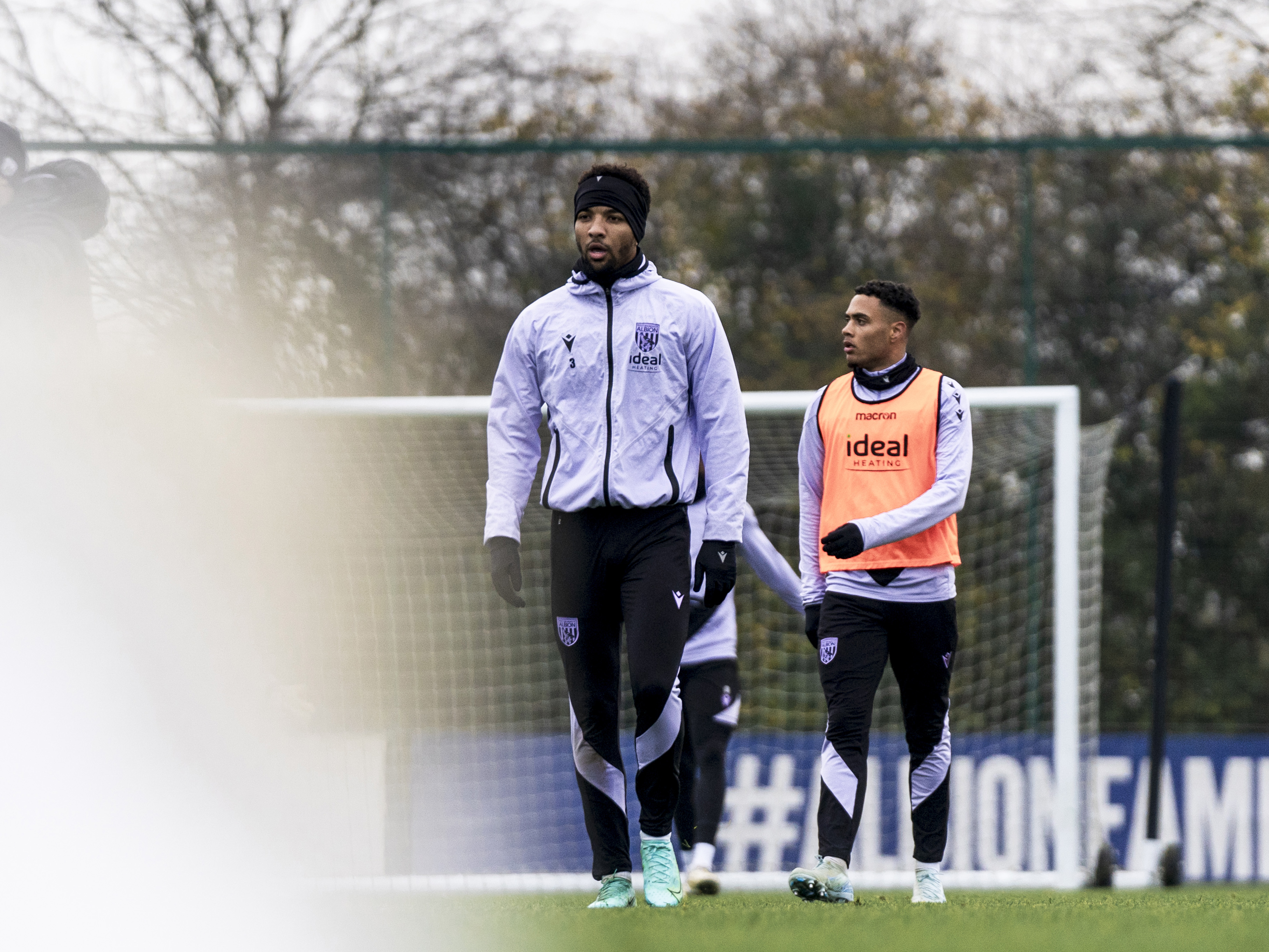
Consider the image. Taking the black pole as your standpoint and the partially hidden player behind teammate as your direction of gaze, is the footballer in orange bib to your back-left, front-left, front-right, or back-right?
front-left

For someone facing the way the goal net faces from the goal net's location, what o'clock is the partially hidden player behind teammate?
The partially hidden player behind teammate is roughly at 11 o'clock from the goal net.

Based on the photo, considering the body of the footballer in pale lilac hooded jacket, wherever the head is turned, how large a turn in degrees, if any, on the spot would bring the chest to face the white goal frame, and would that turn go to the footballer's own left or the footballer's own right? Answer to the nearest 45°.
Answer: approximately 135° to the footballer's own left

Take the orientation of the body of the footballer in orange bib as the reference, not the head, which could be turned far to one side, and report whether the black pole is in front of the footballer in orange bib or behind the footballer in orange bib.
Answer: behind

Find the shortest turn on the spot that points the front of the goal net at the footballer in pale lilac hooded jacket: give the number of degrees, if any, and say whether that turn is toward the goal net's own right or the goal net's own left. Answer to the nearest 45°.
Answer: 0° — it already faces them

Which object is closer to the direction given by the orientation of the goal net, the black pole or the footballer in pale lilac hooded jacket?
the footballer in pale lilac hooded jacket

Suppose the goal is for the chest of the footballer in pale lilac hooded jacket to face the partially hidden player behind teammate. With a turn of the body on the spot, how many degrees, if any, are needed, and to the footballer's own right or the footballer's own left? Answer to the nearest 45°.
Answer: approximately 180°

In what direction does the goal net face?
toward the camera

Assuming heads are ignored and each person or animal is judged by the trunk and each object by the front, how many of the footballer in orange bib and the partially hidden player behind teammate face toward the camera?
2

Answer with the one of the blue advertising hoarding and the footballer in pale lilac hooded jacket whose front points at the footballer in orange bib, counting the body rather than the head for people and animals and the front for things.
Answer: the blue advertising hoarding

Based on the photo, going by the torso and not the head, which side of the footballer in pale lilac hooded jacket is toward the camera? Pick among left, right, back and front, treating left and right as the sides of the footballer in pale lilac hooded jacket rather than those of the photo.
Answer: front
